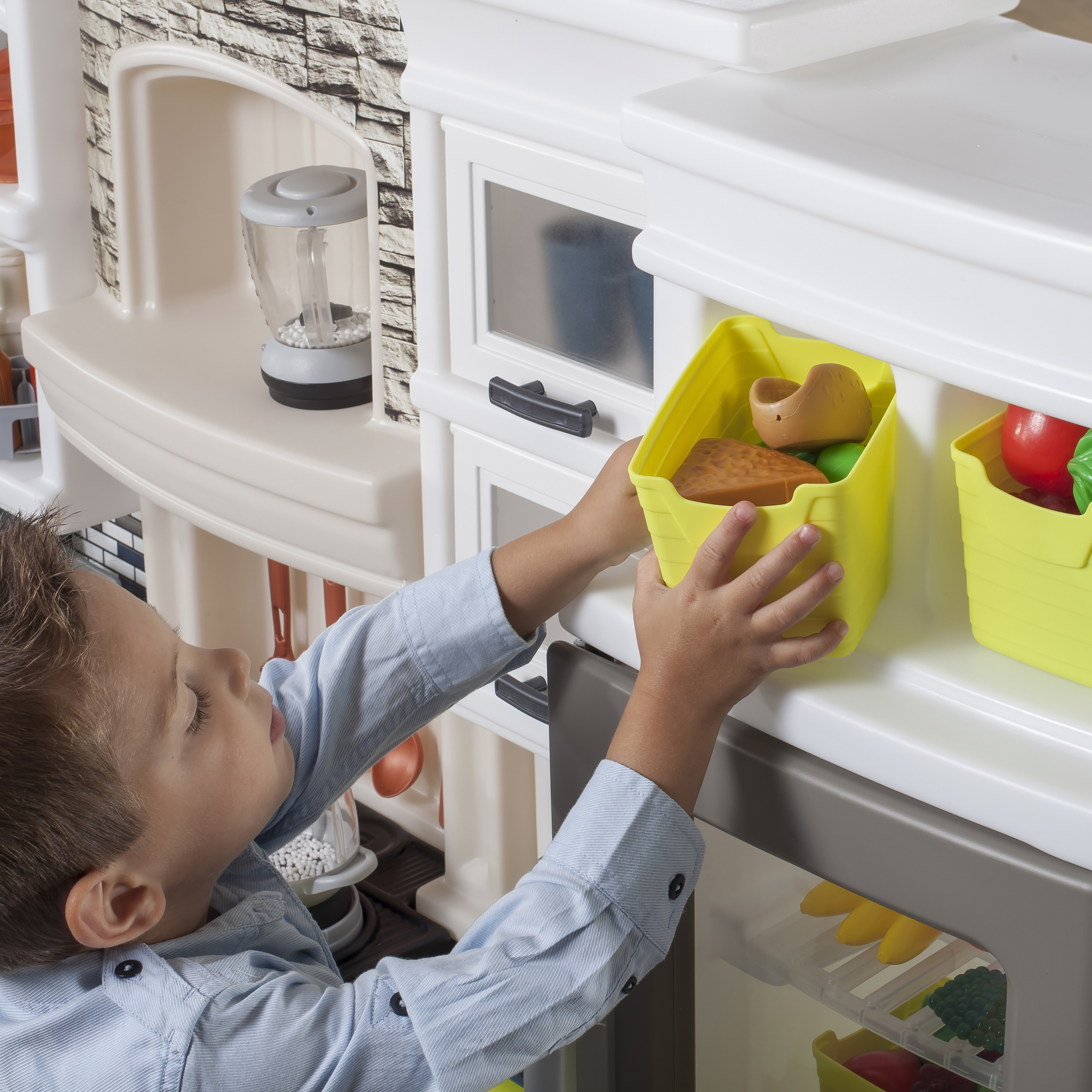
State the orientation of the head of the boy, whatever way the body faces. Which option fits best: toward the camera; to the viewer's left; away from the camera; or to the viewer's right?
to the viewer's right

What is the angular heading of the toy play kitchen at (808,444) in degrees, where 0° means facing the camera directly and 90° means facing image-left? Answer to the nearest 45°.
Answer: approximately 45°
